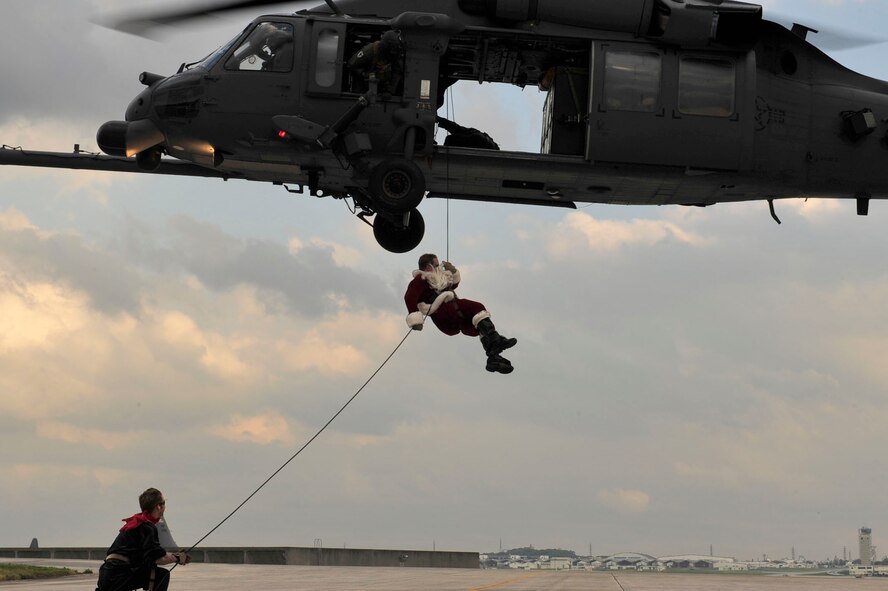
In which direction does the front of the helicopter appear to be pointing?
to the viewer's left

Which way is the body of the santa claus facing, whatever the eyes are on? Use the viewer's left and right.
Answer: facing the viewer and to the right of the viewer

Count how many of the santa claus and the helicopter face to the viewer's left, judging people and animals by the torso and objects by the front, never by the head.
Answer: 1

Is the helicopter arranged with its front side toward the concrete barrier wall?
no

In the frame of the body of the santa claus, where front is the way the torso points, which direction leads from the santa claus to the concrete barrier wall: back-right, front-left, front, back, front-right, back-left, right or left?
back-left
